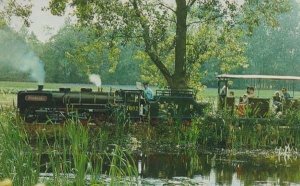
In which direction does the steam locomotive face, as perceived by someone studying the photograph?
facing to the left of the viewer

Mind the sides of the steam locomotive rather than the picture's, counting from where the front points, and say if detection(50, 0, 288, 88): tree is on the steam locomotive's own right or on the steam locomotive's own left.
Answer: on the steam locomotive's own right
